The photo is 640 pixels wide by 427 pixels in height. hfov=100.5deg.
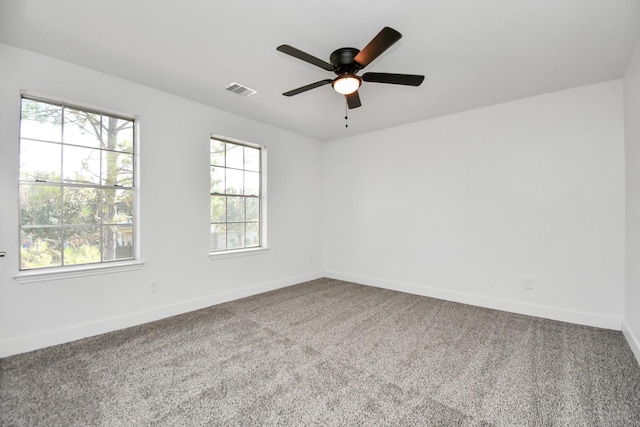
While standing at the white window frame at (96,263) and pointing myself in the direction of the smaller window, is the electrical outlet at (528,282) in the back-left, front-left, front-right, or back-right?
front-right

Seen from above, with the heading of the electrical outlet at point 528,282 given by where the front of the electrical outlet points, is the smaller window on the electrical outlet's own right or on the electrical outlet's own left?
on the electrical outlet's own right

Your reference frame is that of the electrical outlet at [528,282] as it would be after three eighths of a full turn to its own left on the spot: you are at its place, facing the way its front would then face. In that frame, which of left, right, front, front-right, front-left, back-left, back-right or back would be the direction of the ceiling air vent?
back

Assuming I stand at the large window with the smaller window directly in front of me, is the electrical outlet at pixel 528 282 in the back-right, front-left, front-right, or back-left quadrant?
front-right

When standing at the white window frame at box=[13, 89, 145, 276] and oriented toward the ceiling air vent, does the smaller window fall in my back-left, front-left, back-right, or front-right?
front-left

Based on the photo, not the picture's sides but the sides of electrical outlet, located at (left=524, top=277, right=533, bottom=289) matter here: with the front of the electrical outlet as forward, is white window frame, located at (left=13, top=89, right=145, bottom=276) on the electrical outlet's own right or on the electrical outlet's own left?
on the electrical outlet's own right

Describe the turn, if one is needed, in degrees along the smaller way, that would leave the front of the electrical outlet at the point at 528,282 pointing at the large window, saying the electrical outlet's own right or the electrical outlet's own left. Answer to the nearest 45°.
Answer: approximately 45° to the electrical outlet's own right

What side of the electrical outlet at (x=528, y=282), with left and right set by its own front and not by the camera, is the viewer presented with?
front
